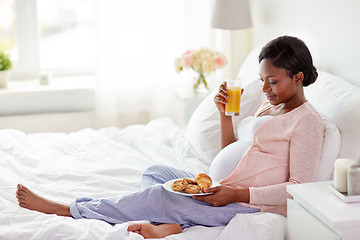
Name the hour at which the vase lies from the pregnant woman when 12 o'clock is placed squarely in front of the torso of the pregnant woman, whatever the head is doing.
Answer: The vase is roughly at 3 o'clock from the pregnant woman.

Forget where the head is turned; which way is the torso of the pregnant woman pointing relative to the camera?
to the viewer's left

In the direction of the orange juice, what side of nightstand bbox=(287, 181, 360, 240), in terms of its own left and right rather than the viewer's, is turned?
right

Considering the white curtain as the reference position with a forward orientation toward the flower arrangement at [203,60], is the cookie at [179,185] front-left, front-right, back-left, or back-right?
front-right

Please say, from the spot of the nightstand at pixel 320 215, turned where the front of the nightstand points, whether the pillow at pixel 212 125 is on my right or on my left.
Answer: on my right

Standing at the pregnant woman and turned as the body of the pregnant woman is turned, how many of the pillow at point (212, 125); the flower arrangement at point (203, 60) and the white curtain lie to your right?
3

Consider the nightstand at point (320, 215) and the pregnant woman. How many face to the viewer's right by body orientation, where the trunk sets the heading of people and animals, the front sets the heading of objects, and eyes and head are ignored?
0

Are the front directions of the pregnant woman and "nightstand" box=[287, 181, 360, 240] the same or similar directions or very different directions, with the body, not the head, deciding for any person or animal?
same or similar directions

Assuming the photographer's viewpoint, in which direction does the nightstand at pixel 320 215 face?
facing the viewer and to the left of the viewer

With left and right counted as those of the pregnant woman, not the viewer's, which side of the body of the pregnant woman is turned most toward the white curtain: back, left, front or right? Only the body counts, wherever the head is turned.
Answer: right

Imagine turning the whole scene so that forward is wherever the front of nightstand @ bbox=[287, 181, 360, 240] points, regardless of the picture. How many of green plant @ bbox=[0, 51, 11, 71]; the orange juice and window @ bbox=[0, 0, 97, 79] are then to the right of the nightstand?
3

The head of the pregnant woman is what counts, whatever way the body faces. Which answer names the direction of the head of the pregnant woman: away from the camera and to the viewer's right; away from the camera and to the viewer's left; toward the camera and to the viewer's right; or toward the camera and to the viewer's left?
toward the camera and to the viewer's left
